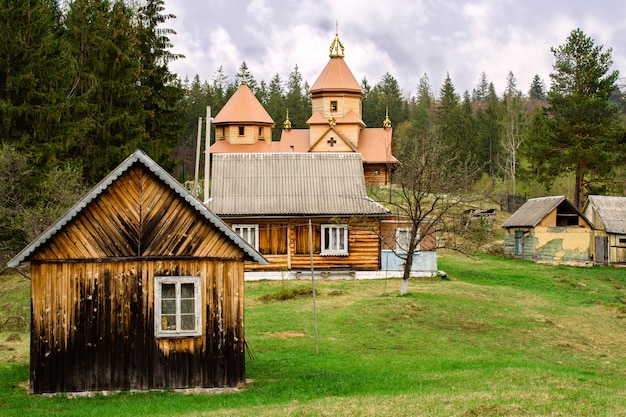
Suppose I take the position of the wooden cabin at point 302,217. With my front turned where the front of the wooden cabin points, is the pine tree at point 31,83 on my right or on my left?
on my right

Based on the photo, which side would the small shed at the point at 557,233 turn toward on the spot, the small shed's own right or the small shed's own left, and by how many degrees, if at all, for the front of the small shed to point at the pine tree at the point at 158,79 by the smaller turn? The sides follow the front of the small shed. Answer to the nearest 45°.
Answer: approximately 45° to the small shed's own right

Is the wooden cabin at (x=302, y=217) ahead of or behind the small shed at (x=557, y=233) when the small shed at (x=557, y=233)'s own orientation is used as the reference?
ahead

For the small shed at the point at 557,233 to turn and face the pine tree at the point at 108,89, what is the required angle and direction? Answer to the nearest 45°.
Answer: approximately 45° to its right

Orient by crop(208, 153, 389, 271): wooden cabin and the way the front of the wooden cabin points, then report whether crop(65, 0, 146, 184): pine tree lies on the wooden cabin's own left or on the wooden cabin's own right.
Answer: on the wooden cabin's own right

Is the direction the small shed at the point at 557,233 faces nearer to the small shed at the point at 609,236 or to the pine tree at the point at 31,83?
the pine tree

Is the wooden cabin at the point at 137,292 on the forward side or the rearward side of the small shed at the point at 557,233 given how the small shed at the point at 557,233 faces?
on the forward side

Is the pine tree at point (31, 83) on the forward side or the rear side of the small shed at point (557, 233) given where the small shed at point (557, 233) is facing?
on the forward side

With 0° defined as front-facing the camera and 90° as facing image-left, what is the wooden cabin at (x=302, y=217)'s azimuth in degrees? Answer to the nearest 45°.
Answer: approximately 0°

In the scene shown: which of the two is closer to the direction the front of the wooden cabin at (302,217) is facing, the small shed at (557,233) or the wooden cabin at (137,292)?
the wooden cabin

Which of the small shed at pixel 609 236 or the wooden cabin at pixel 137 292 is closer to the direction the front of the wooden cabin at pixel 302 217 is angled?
the wooden cabin
